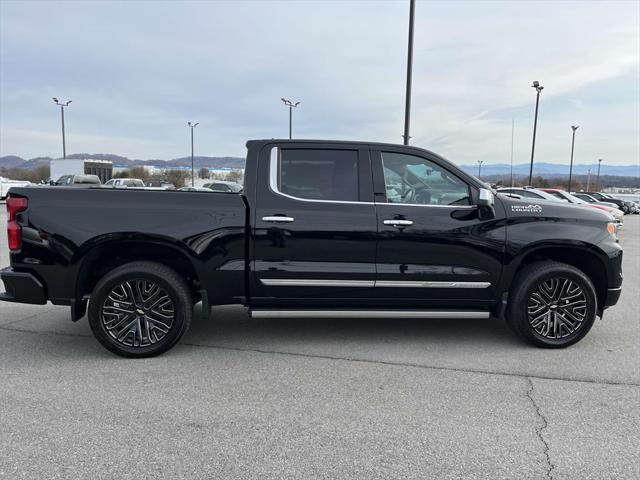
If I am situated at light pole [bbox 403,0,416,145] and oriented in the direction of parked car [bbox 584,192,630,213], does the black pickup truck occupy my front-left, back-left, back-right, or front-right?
back-right

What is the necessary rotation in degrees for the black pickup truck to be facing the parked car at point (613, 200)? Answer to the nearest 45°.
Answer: approximately 45° to its left

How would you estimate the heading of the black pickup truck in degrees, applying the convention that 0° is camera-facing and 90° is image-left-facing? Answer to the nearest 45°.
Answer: approximately 270°

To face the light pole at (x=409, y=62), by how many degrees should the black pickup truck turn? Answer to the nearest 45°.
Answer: approximately 90° to its left
